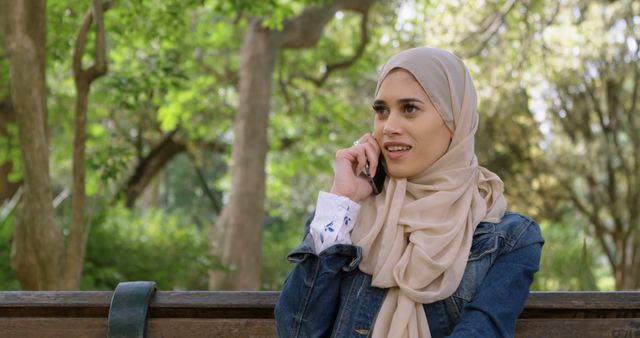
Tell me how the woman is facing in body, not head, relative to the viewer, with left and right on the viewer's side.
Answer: facing the viewer and to the left of the viewer

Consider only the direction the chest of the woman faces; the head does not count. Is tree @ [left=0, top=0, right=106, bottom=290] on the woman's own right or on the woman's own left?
on the woman's own right

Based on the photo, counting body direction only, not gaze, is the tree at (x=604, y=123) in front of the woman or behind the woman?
behind
